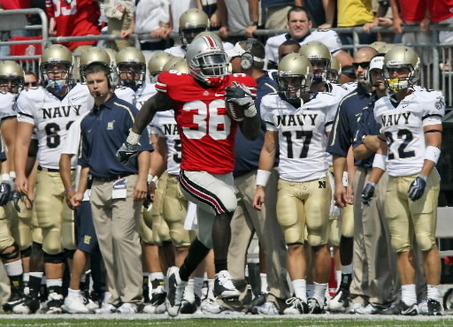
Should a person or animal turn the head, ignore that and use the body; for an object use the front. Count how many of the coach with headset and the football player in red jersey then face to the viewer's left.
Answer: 1
